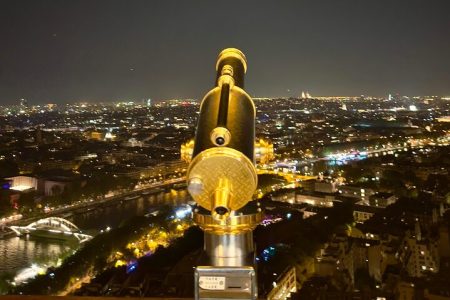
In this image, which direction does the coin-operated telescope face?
away from the camera

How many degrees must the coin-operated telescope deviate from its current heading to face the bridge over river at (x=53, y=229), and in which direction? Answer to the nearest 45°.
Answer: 0° — it already faces it
